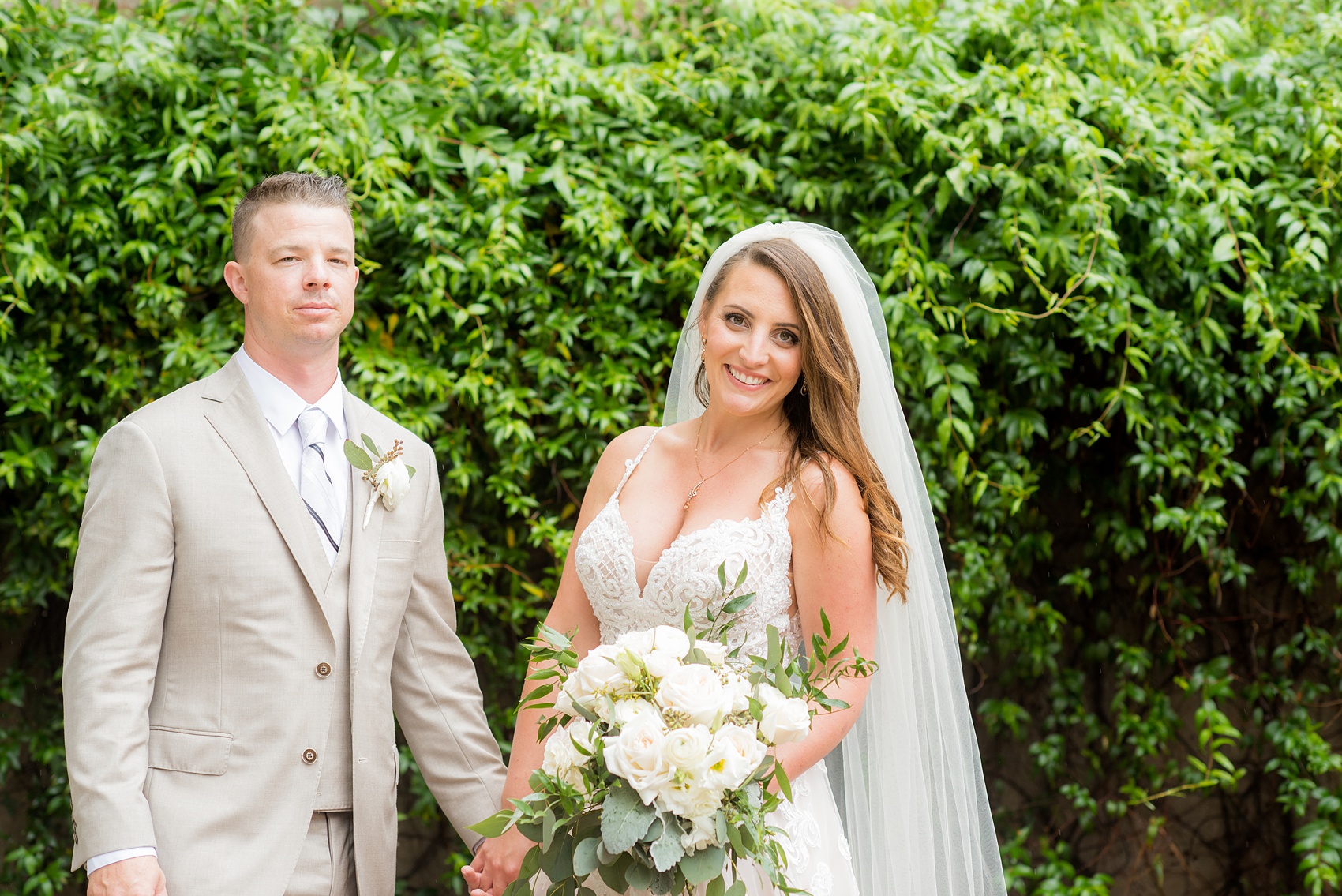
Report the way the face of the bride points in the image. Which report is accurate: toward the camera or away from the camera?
toward the camera

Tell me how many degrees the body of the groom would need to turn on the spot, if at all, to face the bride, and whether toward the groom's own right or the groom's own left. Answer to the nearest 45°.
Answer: approximately 45° to the groom's own left

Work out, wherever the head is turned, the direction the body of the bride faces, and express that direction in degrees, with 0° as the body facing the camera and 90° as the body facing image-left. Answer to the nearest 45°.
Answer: approximately 45°

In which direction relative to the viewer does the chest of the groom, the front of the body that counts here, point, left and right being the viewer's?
facing the viewer and to the right of the viewer

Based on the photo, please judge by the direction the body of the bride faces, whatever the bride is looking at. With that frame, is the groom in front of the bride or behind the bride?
in front

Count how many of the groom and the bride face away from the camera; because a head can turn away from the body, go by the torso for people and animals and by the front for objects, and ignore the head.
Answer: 0
